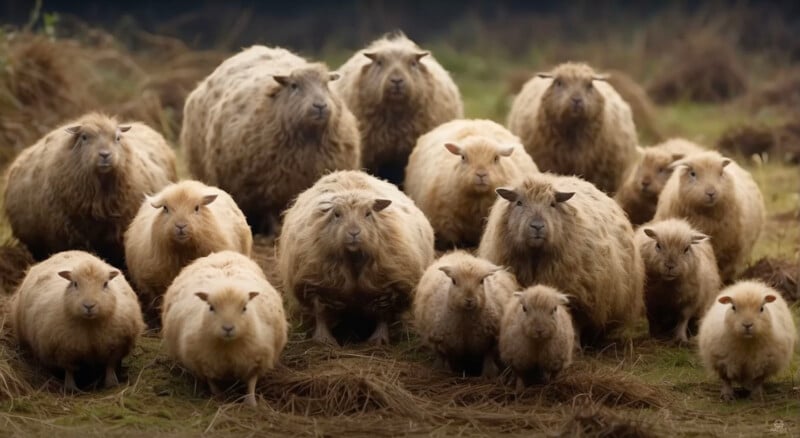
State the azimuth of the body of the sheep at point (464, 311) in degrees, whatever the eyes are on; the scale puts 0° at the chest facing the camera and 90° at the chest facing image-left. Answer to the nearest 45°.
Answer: approximately 0°

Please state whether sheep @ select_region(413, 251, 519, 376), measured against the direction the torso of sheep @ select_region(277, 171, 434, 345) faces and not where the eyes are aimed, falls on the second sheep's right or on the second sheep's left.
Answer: on the second sheep's left

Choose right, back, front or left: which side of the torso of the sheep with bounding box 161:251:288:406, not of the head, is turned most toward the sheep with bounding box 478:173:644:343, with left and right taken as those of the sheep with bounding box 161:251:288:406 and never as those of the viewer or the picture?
left

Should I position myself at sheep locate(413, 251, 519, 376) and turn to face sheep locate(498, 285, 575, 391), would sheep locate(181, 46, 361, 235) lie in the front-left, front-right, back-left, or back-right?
back-left

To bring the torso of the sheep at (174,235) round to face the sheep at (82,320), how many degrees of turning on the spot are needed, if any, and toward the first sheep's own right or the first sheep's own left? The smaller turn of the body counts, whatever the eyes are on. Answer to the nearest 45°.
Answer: approximately 45° to the first sheep's own right

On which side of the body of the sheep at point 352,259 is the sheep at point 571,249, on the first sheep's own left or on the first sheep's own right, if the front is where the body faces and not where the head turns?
on the first sheep's own left

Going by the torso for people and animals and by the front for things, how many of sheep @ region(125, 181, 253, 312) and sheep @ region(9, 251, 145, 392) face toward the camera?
2

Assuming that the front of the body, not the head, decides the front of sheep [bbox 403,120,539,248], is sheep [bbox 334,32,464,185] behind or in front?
behind

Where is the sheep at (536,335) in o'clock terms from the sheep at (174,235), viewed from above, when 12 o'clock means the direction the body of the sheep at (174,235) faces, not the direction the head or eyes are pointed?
the sheep at (536,335) is roughly at 10 o'clock from the sheep at (174,235).

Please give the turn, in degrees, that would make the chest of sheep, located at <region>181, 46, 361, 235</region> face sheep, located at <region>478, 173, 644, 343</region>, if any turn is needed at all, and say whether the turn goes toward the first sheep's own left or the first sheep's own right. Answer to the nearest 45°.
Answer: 0° — it already faces it
